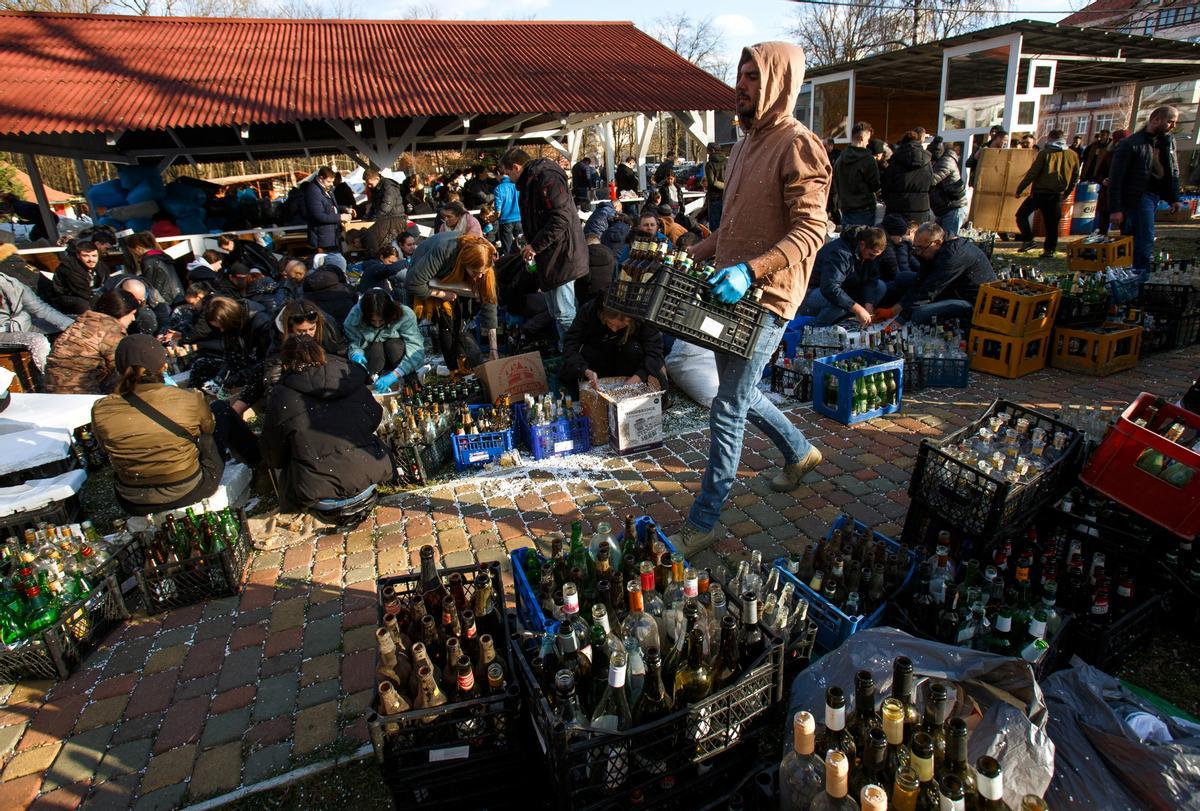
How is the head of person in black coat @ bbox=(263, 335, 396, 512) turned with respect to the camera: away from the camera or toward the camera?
away from the camera

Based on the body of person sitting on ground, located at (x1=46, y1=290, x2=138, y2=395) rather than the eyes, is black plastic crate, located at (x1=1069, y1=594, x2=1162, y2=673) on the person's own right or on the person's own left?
on the person's own right

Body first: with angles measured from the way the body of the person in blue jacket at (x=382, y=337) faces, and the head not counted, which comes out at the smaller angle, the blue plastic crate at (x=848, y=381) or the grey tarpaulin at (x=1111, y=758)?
the grey tarpaulin

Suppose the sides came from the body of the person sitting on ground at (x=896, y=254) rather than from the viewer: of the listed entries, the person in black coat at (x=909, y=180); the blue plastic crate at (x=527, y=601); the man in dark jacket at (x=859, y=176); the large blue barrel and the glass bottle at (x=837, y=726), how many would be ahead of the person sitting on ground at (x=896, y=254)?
2

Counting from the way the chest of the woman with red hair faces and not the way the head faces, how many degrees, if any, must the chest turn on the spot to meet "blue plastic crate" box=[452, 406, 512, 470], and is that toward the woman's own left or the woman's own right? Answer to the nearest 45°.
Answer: approximately 45° to the woman's own right

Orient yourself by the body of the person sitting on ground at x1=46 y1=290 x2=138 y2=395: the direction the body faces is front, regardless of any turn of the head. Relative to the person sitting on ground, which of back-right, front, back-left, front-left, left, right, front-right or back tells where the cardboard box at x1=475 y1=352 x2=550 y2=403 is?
right

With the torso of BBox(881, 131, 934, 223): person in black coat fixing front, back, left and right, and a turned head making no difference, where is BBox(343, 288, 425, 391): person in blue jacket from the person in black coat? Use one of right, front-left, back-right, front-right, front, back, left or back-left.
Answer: back-left

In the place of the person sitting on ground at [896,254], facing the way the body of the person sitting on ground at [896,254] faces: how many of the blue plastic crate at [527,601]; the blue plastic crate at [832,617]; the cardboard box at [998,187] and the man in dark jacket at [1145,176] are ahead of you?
2

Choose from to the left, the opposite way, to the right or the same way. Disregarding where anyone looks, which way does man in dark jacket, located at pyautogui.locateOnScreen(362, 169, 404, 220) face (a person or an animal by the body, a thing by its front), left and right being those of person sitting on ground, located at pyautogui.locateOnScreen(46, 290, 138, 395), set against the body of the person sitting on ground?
the opposite way

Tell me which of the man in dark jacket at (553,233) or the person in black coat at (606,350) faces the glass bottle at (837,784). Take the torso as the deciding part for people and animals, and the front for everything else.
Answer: the person in black coat

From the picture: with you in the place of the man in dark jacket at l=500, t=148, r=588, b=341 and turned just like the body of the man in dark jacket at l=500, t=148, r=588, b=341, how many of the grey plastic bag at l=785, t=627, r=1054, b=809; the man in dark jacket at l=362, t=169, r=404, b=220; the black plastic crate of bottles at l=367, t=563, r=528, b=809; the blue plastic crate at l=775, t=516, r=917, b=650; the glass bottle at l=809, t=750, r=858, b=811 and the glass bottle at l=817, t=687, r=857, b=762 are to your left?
5

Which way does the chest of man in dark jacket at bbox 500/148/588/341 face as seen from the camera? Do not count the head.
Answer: to the viewer's left
